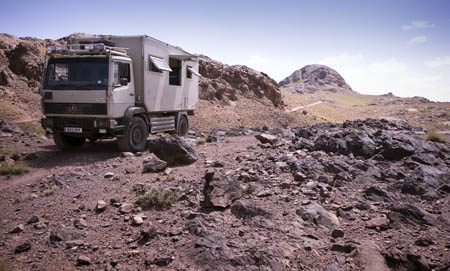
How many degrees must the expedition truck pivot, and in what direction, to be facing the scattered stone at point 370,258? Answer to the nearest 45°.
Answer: approximately 90° to its left

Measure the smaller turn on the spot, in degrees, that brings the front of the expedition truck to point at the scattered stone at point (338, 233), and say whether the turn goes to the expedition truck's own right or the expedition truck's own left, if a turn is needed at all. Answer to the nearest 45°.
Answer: approximately 90° to the expedition truck's own left

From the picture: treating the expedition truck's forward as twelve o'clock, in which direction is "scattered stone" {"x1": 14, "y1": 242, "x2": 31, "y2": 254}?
The scattered stone is roughly at 11 o'clock from the expedition truck.

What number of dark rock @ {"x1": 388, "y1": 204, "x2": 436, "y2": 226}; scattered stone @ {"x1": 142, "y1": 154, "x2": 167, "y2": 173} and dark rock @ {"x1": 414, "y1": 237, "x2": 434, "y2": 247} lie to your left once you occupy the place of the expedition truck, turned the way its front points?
3

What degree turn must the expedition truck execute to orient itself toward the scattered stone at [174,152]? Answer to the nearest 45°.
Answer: approximately 90° to its left

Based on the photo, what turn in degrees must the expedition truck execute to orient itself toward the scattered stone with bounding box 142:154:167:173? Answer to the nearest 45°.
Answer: approximately 90° to its left

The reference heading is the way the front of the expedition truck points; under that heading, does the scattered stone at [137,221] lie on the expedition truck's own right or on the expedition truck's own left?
on the expedition truck's own left

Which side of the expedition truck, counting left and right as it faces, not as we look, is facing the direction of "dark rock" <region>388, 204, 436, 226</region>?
left

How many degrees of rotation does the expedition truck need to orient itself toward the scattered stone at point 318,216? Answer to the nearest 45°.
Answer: approximately 90° to its left

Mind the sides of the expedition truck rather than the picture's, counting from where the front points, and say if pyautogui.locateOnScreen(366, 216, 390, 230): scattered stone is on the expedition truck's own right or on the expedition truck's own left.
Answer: on the expedition truck's own left

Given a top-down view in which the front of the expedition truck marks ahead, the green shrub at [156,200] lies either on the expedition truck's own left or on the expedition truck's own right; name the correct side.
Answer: on the expedition truck's own left

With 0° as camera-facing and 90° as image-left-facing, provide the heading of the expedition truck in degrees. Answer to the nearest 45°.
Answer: approximately 45°

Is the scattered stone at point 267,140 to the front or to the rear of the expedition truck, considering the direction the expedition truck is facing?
to the rear

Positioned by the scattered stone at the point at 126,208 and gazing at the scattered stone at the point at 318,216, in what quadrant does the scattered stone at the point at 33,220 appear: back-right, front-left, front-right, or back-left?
back-right

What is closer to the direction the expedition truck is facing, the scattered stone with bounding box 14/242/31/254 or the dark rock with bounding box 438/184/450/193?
the scattered stone

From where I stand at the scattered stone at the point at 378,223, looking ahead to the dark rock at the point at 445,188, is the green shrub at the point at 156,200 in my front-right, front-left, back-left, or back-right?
back-left
